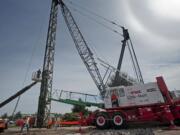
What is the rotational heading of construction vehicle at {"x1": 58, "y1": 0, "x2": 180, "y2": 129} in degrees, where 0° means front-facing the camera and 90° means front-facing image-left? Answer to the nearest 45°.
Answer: approximately 90°
